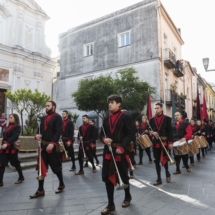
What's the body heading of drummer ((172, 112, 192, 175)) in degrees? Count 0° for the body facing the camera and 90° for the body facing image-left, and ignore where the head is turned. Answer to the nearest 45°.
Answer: approximately 45°

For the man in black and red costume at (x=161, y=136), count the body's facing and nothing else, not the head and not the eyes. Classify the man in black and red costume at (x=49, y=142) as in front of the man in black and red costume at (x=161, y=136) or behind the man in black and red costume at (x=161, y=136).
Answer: in front

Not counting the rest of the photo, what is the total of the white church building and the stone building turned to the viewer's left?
0

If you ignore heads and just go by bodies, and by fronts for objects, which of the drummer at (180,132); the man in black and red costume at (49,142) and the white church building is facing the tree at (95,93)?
the white church building

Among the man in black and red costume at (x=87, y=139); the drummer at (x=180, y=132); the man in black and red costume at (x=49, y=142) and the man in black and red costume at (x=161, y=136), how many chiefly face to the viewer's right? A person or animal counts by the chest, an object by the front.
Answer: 0

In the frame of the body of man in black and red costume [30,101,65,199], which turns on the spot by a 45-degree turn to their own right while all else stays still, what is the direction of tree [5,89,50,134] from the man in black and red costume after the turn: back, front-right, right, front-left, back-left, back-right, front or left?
right

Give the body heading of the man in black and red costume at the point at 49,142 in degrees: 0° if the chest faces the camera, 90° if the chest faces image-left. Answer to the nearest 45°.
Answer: approximately 45°

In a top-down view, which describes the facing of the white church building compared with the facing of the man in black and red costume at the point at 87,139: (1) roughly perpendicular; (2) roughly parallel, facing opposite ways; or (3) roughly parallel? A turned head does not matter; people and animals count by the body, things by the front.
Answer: roughly perpendicular

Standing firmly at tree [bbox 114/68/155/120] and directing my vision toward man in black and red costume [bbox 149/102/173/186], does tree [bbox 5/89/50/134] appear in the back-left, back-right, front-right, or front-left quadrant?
front-right

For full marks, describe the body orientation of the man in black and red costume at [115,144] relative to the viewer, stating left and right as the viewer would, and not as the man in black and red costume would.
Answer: facing the viewer and to the left of the viewer

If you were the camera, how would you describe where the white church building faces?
facing the viewer and to the right of the viewer

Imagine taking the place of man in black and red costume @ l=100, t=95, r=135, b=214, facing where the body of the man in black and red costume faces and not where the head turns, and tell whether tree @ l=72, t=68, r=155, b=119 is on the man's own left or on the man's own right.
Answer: on the man's own right

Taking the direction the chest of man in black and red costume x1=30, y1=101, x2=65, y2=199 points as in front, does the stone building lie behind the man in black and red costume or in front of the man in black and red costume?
behind
